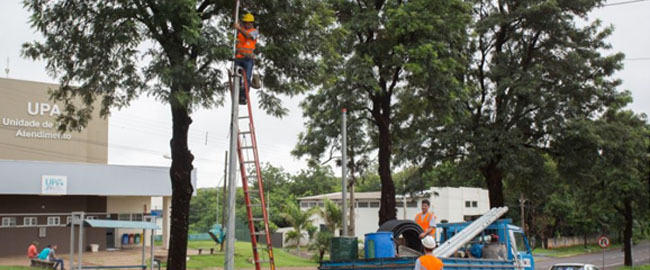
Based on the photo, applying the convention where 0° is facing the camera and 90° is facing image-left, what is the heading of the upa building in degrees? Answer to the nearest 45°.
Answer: approximately 0°

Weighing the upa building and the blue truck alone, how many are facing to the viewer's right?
1

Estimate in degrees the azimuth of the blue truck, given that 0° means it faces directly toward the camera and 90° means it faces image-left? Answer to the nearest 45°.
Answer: approximately 270°

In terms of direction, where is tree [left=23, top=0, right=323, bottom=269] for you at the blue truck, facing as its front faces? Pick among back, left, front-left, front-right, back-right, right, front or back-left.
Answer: back

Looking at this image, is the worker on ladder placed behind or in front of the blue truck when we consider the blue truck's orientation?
behind

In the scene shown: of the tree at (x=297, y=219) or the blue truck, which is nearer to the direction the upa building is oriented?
the blue truck

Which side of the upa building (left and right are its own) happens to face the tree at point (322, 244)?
left

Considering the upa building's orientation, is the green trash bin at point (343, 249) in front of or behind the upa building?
in front

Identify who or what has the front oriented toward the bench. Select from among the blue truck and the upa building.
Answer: the upa building

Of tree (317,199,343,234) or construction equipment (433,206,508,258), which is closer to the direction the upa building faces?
the construction equipment
